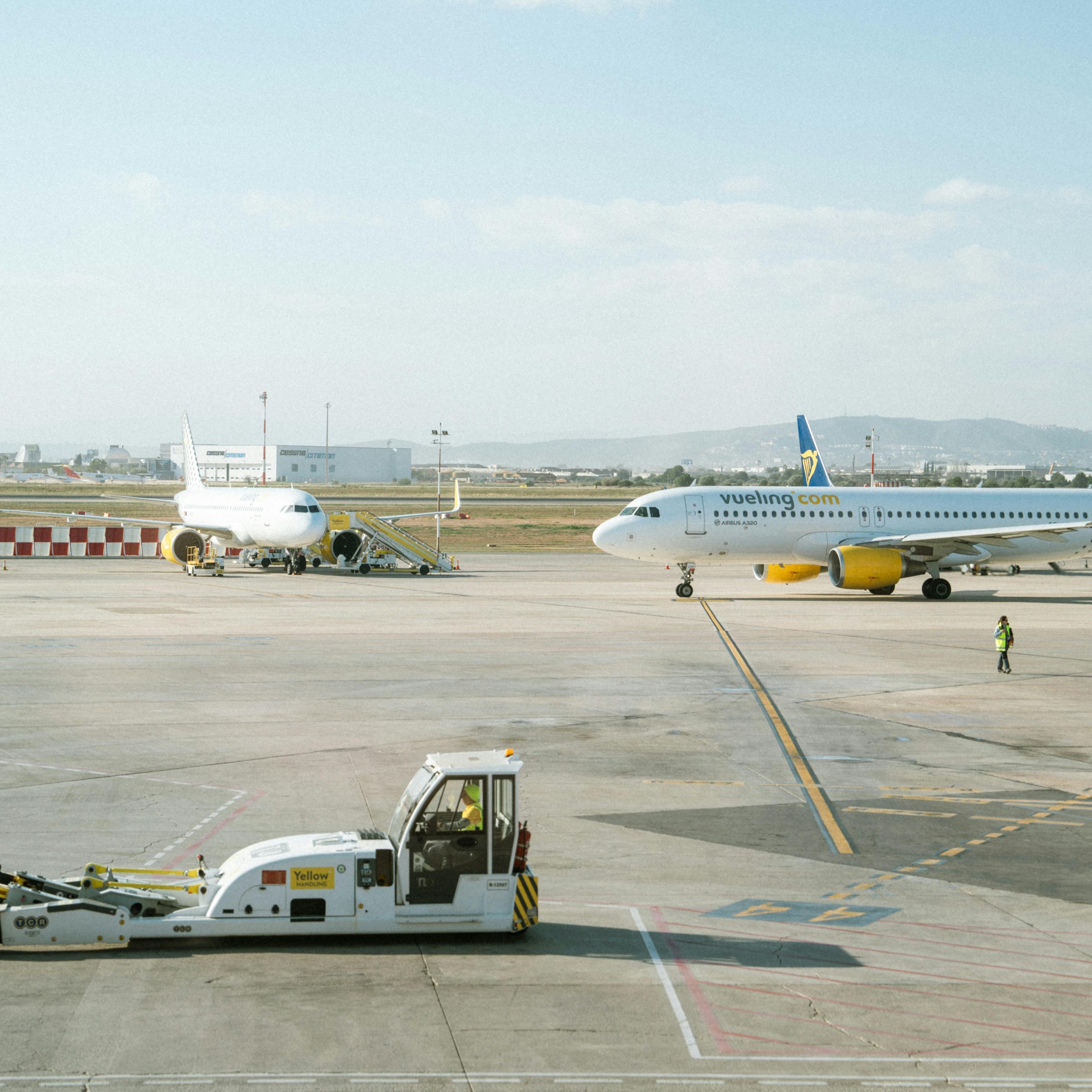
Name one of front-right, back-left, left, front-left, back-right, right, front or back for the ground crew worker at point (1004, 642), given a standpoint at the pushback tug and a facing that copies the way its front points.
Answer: back-right

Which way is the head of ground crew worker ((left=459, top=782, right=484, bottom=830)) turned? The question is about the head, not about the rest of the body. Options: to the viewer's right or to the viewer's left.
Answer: to the viewer's left

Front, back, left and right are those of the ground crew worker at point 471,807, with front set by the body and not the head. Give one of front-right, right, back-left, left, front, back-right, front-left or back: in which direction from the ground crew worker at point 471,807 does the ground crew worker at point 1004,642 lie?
back-right

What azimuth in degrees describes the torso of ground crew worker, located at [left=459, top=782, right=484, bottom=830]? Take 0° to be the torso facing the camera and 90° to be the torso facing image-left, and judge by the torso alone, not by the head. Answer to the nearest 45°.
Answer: approximately 90°

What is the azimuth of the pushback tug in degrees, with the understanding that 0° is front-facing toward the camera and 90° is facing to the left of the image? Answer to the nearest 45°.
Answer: approximately 90°
